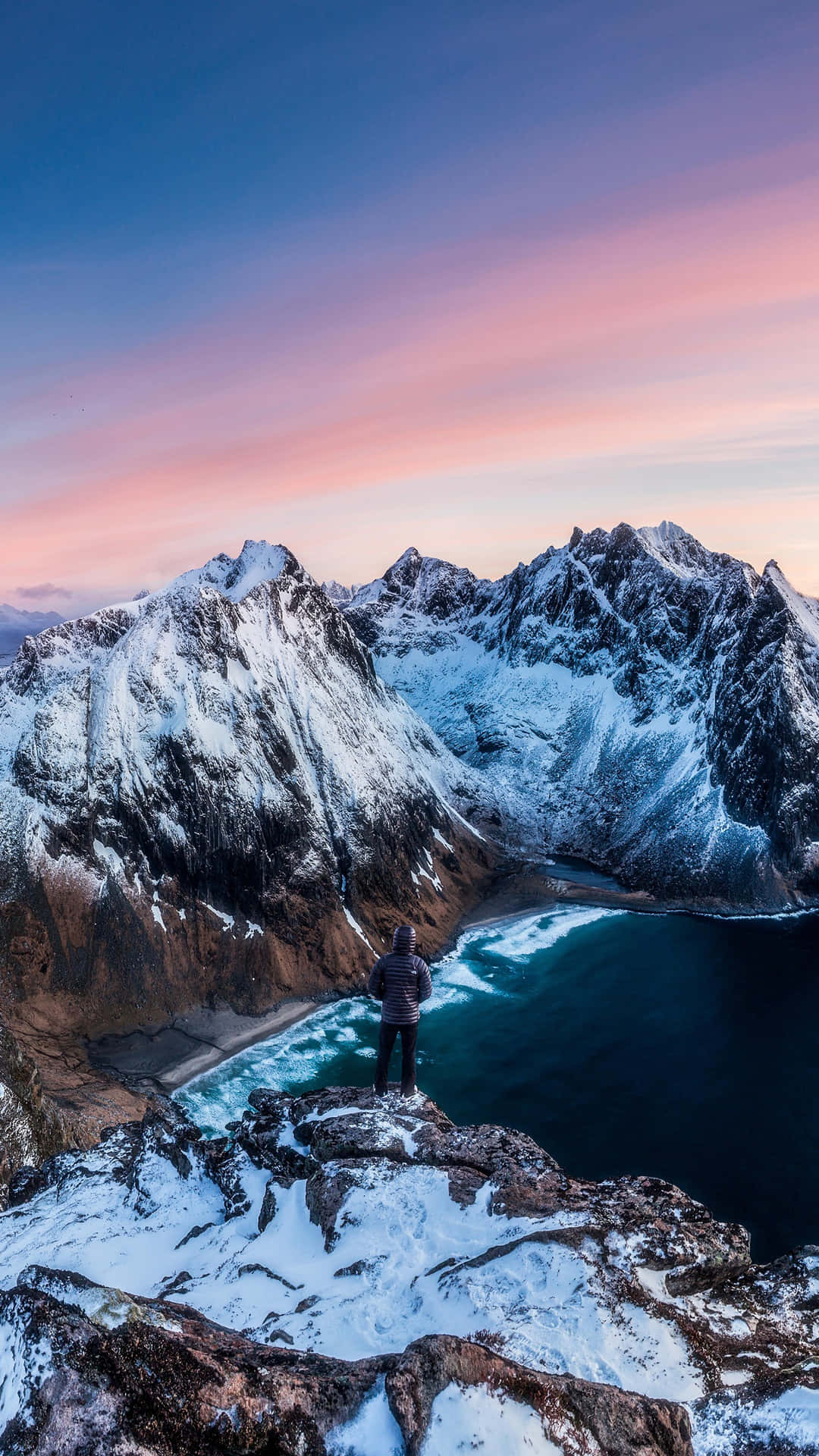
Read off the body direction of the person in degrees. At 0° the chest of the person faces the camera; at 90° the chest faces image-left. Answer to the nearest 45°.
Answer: approximately 180°

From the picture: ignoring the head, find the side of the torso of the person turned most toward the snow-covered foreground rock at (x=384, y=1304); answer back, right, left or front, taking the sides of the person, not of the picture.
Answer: back

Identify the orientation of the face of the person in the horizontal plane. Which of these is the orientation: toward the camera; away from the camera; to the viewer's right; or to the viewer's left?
away from the camera
